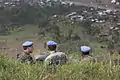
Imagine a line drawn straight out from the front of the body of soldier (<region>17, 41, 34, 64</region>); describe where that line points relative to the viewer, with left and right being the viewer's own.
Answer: facing away from the viewer and to the right of the viewer
